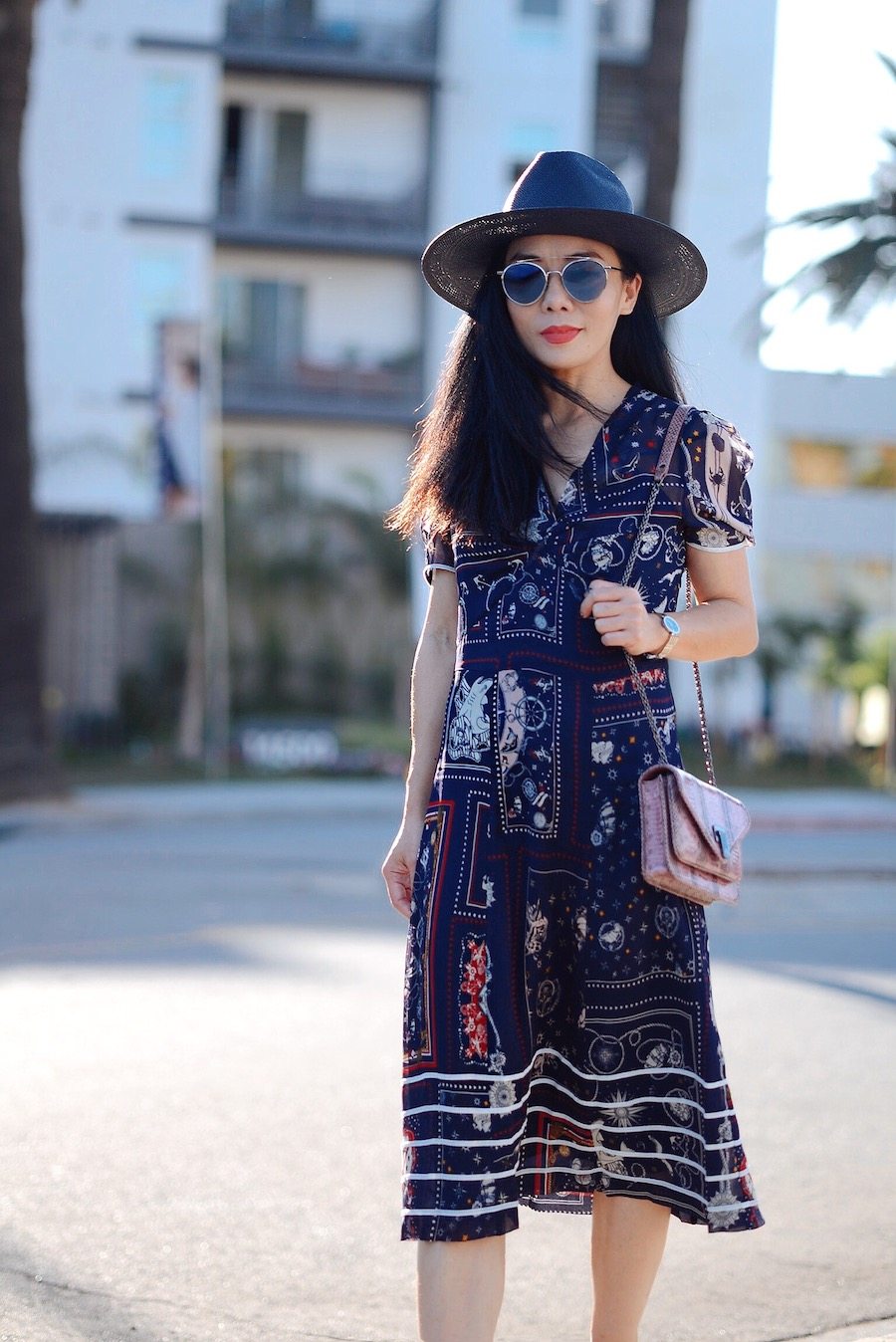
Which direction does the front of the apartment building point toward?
toward the camera

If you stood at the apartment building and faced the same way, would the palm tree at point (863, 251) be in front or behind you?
in front

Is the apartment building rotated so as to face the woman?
yes

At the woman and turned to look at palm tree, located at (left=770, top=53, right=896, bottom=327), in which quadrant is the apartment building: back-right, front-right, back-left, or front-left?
front-left
